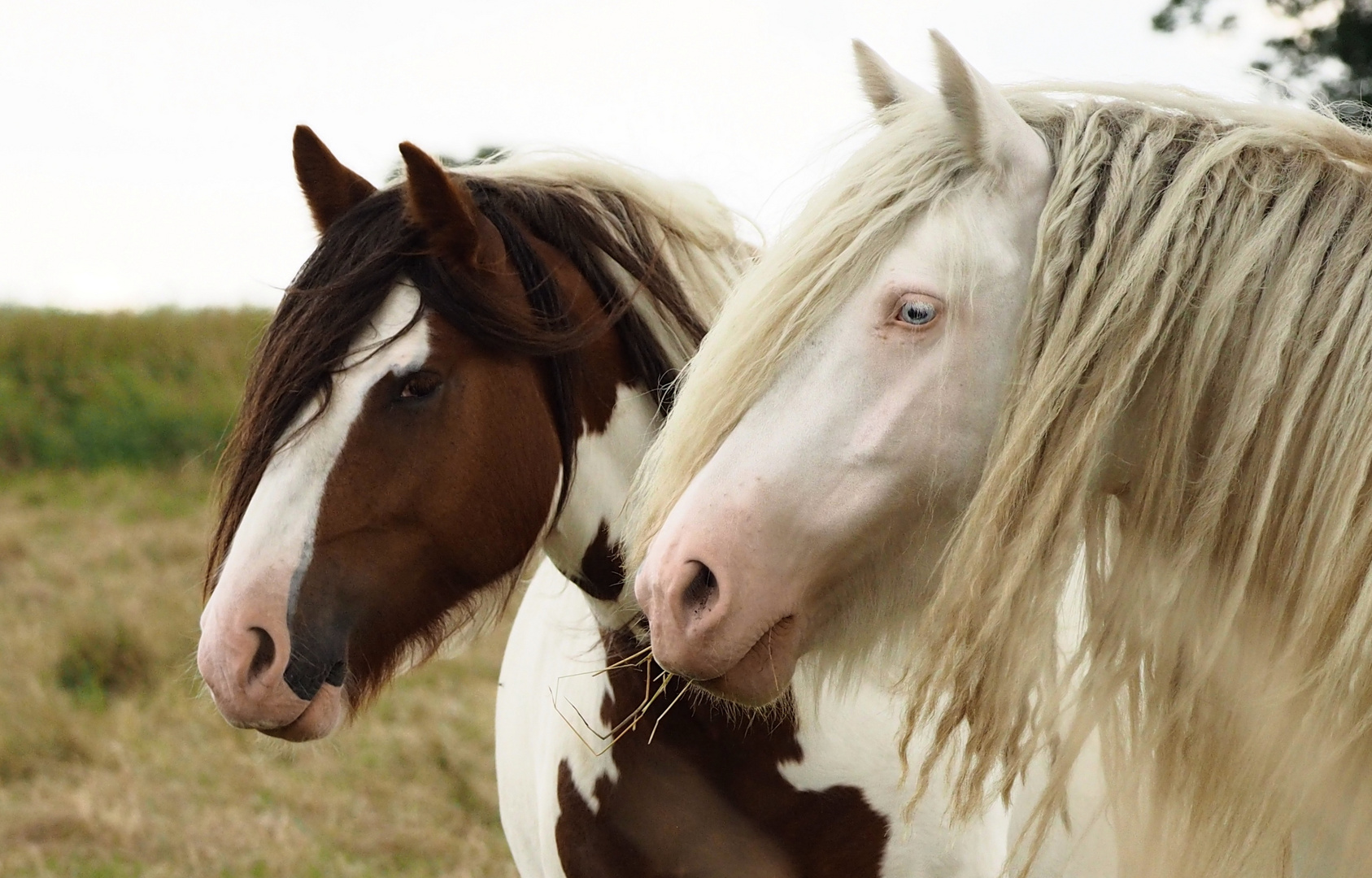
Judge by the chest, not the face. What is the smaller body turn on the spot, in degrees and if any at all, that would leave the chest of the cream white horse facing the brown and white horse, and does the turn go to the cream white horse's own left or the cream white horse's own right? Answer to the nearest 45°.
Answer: approximately 45° to the cream white horse's own right

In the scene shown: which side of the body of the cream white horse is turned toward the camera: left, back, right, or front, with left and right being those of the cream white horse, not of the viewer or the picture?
left

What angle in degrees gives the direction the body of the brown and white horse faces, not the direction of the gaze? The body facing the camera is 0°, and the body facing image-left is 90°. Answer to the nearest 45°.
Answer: approximately 45°

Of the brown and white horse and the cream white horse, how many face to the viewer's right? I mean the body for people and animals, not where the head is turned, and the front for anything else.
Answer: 0

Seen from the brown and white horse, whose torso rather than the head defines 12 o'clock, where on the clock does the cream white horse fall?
The cream white horse is roughly at 9 o'clock from the brown and white horse.
